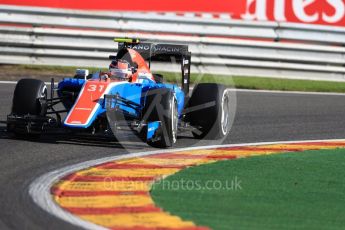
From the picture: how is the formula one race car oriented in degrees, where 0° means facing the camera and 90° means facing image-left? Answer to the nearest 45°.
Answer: approximately 45°

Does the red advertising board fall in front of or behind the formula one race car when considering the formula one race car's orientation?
behind
